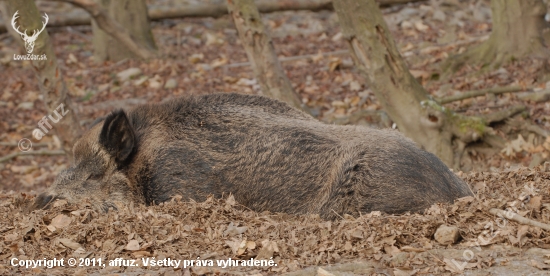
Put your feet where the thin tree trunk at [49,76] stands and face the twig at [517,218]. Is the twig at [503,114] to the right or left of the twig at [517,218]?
left

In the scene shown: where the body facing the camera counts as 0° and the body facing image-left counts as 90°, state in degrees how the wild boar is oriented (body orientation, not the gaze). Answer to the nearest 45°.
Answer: approximately 90°

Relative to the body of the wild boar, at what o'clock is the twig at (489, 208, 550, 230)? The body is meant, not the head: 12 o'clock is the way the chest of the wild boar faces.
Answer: The twig is roughly at 7 o'clock from the wild boar.

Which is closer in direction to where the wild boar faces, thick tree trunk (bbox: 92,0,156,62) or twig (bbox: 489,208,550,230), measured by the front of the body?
the thick tree trunk

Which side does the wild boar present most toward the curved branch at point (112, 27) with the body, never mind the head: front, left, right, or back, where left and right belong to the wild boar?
right

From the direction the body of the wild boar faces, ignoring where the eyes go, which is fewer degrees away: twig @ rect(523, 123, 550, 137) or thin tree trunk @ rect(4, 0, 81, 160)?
the thin tree trunk

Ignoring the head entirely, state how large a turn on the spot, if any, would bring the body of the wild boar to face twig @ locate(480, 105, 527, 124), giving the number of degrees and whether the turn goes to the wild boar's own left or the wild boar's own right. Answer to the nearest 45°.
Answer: approximately 135° to the wild boar's own right

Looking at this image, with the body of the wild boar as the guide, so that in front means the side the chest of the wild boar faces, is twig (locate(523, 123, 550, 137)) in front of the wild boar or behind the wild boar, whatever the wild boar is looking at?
behind

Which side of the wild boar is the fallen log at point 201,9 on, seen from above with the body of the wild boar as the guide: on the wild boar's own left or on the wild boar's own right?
on the wild boar's own right

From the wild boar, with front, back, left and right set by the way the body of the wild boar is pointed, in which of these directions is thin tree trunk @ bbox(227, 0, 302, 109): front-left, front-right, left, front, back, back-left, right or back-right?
right

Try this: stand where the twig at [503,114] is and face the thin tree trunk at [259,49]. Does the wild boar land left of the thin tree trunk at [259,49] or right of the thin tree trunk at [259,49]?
left
